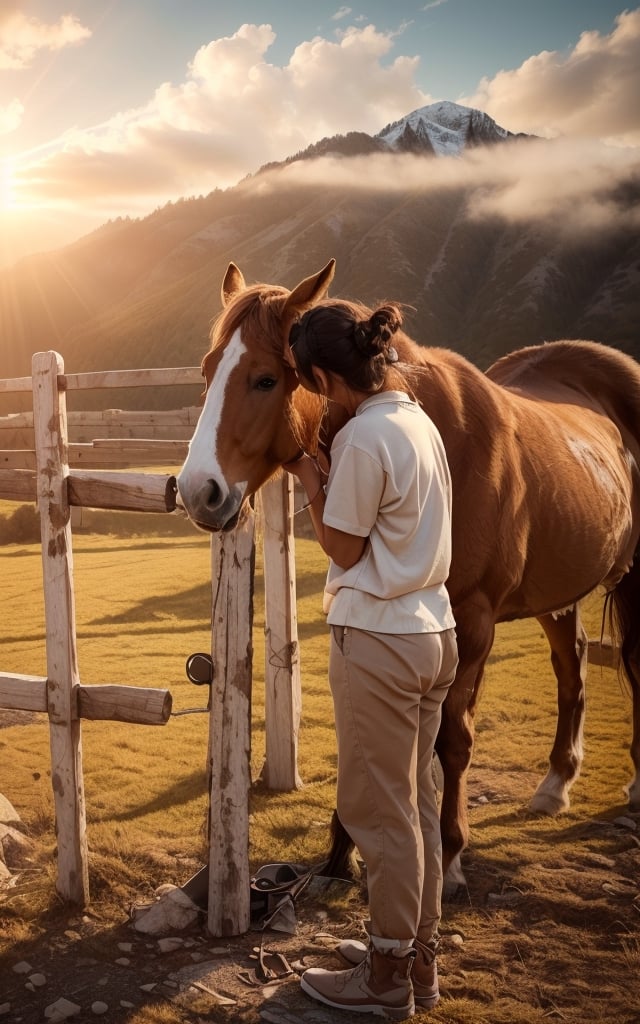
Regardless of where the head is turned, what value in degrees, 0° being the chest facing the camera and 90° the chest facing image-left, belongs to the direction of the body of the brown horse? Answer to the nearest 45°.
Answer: approximately 45°

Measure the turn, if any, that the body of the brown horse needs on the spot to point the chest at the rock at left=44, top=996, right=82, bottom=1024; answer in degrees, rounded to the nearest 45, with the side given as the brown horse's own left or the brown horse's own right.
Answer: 0° — it already faces it

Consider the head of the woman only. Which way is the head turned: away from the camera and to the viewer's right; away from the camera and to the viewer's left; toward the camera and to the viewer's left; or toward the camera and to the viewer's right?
away from the camera and to the viewer's left

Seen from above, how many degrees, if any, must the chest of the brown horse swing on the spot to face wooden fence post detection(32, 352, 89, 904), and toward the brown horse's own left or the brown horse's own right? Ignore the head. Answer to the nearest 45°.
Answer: approximately 45° to the brown horse's own right

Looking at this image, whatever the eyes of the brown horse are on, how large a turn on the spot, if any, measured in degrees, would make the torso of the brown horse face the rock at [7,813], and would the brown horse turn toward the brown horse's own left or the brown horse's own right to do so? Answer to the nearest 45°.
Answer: approximately 45° to the brown horse's own right

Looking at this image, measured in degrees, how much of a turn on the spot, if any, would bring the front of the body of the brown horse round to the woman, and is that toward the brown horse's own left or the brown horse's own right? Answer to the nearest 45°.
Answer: approximately 45° to the brown horse's own left

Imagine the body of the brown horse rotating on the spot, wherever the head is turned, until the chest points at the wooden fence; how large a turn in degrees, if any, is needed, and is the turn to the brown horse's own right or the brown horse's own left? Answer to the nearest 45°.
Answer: approximately 45° to the brown horse's own right
